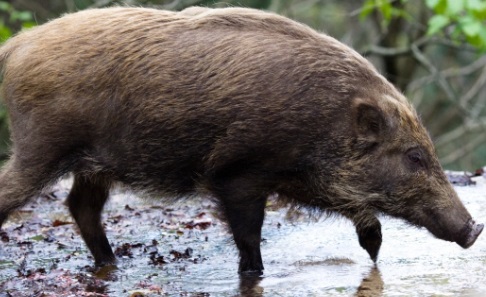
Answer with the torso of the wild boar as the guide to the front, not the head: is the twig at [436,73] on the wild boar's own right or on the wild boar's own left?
on the wild boar's own left

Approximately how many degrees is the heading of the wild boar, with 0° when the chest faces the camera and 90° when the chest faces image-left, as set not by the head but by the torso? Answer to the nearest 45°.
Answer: approximately 270°

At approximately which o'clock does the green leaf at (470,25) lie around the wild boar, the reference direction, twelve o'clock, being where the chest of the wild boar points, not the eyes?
The green leaf is roughly at 10 o'clock from the wild boar.
